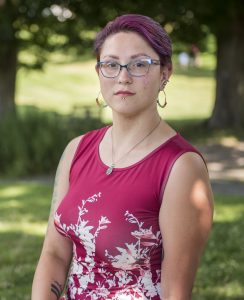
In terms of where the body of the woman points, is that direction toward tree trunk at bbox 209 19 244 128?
no

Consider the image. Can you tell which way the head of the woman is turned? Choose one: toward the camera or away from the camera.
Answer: toward the camera

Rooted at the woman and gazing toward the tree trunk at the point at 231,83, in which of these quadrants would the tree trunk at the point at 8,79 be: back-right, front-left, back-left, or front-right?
front-left

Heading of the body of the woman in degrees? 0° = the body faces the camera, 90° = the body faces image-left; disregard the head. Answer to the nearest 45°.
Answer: approximately 45°

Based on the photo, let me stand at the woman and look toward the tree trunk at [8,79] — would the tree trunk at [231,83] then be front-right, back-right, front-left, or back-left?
front-right

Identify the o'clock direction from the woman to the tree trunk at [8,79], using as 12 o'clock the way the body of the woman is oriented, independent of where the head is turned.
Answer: The tree trunk is roughly at 4 o'clock from the woman.
